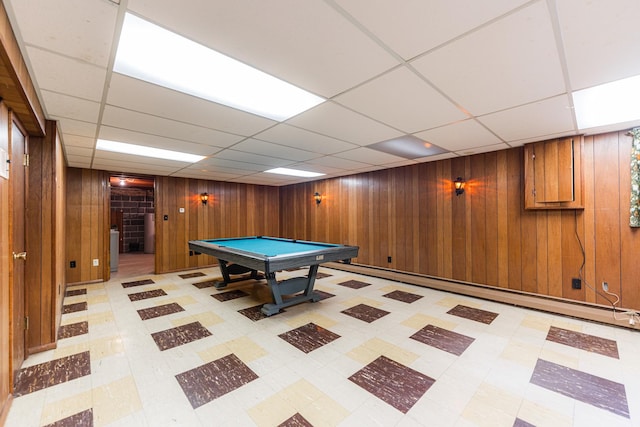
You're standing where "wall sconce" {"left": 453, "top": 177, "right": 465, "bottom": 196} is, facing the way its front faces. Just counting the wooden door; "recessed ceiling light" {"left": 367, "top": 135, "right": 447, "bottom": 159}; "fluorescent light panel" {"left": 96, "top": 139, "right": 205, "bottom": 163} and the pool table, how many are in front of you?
4

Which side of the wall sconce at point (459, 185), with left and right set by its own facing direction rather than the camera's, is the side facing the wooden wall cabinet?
left

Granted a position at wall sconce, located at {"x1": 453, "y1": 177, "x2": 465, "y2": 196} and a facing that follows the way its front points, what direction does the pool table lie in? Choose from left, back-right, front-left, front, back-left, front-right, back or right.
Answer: front

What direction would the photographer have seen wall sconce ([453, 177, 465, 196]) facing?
facing the viewer and to the left of the viewer

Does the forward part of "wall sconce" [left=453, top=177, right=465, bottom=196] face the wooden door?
yes

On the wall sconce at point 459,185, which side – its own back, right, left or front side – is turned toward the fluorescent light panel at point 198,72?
front

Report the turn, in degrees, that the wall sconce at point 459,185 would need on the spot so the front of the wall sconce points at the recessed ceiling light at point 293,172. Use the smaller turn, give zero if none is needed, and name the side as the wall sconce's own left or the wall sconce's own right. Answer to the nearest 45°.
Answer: approximately 45° to the wall sconce's own right

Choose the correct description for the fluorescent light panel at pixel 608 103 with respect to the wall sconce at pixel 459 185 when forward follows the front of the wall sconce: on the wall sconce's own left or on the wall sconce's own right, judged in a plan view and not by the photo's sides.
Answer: on the wall sconce's own left
